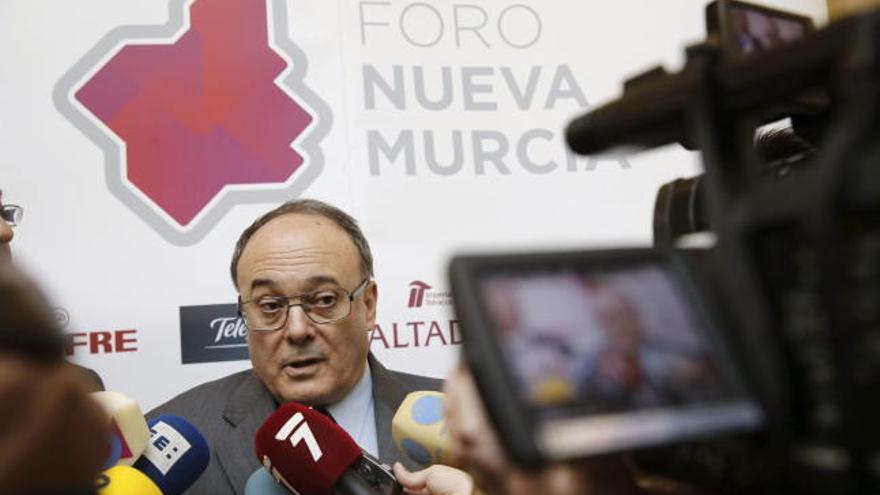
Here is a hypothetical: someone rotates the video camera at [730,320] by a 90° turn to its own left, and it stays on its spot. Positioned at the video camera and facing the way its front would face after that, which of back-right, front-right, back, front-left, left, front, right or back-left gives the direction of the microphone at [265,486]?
right

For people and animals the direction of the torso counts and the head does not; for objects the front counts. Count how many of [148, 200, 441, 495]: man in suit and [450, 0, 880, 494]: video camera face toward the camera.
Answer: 1

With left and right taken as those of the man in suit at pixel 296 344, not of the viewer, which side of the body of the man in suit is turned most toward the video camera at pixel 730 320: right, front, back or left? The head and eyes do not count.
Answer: front

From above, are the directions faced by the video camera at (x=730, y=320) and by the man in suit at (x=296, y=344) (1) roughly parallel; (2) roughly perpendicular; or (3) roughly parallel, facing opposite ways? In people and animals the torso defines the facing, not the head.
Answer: roughly parallel, facing opposite ways

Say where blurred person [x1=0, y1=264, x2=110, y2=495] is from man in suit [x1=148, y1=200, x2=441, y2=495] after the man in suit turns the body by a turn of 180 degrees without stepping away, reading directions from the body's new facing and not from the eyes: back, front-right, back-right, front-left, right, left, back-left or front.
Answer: back

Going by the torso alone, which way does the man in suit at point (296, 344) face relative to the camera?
toward the camera

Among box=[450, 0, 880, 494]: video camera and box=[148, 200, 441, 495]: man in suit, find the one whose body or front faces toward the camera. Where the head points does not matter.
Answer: the man in suit

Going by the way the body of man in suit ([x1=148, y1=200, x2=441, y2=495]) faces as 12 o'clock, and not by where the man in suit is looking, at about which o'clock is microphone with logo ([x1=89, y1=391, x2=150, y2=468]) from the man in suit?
The microphone with logo is roughly at 1 o'clock from the man in suit.

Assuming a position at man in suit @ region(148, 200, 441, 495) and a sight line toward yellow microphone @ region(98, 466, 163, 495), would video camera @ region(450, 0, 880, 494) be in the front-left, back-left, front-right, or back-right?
front-left

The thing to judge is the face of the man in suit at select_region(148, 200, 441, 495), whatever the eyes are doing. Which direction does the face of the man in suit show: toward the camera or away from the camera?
toward the camera

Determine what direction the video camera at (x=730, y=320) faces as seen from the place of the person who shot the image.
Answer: facing away from the viewer and to the left of the viewer

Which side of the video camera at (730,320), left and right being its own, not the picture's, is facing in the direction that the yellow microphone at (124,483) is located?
front
